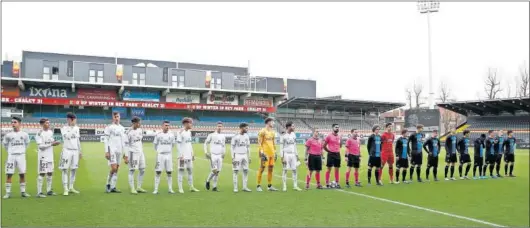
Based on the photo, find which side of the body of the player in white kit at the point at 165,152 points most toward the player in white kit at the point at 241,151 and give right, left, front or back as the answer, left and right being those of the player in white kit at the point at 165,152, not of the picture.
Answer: left

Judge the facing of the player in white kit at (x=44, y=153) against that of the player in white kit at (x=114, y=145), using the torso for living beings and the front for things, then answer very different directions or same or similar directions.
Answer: same or similar directions

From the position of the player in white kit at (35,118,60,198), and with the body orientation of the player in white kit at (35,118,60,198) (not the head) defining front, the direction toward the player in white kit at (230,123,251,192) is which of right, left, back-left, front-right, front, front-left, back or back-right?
front-left

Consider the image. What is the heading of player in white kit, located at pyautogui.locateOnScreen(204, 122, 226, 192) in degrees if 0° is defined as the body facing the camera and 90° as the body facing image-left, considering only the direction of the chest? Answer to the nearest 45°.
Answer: approximately 315°

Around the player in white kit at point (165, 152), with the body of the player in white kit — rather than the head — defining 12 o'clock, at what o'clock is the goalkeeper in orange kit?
The goalkeeper in orange kit is roughly at 9 o'clock from the player in white kit.

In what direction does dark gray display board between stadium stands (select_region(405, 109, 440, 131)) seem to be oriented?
toward the camera

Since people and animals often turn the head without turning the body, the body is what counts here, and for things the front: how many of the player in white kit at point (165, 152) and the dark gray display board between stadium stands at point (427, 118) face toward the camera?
2

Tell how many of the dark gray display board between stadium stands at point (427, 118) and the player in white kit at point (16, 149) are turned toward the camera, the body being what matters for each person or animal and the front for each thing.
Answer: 2

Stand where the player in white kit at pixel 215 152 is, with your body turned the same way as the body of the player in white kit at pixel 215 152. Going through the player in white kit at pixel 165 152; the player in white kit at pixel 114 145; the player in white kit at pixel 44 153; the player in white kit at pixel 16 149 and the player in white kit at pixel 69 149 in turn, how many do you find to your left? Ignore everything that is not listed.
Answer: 0

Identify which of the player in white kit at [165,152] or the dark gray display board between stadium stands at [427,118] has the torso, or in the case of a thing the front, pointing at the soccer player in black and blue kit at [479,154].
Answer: the dark gray display board between stadium stands

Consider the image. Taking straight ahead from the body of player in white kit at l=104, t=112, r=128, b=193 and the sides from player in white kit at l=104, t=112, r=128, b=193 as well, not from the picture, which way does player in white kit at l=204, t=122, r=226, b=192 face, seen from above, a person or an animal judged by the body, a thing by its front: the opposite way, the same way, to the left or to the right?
the same way

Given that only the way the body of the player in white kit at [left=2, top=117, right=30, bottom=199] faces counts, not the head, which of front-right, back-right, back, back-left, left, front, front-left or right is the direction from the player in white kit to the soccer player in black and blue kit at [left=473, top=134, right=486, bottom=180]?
left

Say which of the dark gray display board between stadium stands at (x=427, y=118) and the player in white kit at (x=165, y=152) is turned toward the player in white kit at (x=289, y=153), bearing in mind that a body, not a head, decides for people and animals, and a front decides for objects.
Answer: the dark gray display board between stadium stands

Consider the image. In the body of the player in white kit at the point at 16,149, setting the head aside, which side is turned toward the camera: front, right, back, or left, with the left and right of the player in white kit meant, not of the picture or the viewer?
front

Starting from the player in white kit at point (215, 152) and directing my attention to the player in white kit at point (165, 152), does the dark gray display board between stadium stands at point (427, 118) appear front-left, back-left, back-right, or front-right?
back-right

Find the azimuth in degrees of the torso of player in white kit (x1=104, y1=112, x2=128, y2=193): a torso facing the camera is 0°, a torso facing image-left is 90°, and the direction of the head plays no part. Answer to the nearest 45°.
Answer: approximately 315°

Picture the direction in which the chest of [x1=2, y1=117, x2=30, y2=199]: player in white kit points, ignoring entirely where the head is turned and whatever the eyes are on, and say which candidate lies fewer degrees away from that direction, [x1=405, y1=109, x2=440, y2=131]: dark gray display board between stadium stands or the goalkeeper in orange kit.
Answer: the goalkeeper in orange kit

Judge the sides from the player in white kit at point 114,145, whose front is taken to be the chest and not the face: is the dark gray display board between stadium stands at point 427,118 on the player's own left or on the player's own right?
on the player's own left

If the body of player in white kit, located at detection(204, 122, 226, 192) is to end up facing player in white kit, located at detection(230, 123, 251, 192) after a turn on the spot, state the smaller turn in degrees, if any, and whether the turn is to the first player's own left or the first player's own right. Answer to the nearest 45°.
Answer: approximately 45° to the first player's own left
